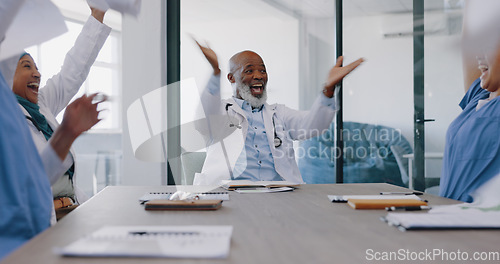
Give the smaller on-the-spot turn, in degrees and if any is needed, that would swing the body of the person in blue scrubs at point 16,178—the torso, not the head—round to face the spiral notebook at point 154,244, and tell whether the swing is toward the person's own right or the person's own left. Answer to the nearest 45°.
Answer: approximately 45° to the person's own right

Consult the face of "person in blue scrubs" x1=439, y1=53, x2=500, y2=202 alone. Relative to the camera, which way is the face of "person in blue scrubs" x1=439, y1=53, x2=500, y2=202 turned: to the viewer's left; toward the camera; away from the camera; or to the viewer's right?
to the viewer's left

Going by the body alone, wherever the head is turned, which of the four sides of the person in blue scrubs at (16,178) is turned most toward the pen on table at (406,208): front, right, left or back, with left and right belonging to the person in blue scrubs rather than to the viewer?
front

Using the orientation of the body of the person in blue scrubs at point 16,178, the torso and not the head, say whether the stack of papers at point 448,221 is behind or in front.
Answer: in front

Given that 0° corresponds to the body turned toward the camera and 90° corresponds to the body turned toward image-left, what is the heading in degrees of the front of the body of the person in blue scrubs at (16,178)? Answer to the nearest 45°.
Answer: approximately 270°

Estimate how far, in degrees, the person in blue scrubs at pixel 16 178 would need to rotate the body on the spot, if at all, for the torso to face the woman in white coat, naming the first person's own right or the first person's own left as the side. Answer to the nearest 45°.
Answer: approximately 90° to the first person's own left

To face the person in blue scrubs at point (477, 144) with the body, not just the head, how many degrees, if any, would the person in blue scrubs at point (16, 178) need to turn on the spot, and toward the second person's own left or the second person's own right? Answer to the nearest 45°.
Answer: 0° — they already face them

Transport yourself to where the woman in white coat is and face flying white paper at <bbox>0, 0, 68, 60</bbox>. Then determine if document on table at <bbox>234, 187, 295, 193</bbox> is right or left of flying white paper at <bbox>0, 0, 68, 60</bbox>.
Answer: left
